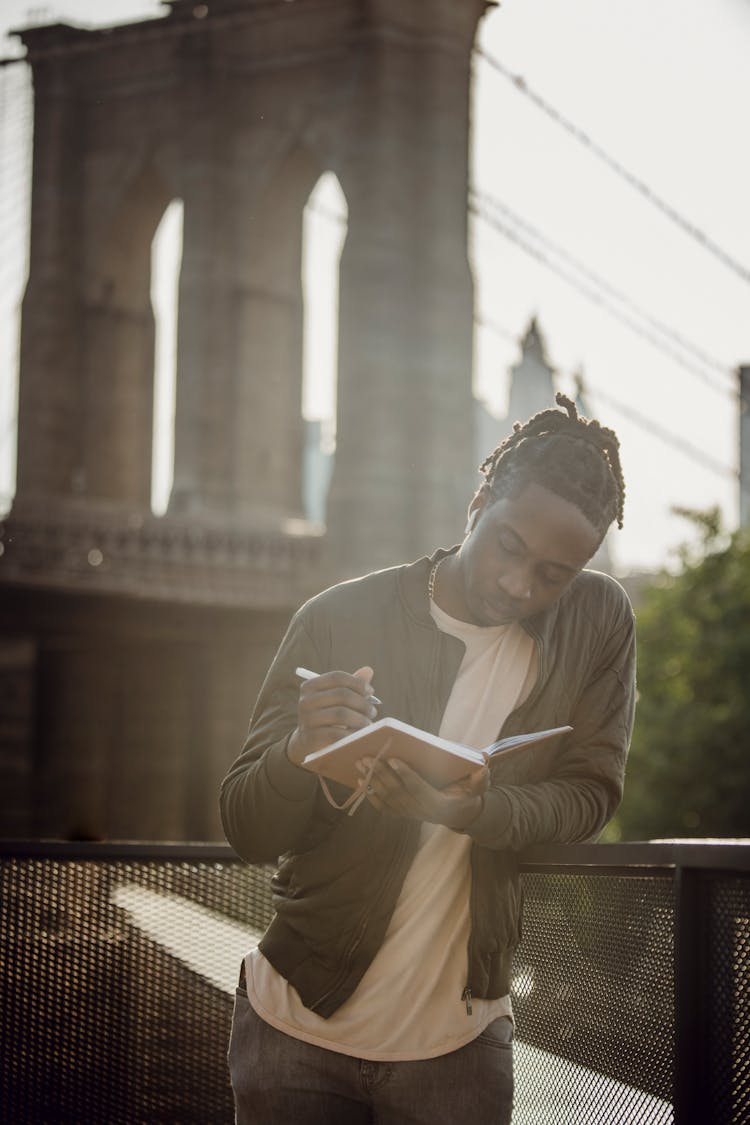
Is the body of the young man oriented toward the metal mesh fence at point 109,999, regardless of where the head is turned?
no

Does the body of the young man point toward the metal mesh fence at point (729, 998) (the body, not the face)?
no

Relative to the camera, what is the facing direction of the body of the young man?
toward the camera

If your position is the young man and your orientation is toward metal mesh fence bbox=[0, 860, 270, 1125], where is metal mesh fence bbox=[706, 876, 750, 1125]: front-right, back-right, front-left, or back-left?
back-right

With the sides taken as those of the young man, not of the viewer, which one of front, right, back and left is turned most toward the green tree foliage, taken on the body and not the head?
back
